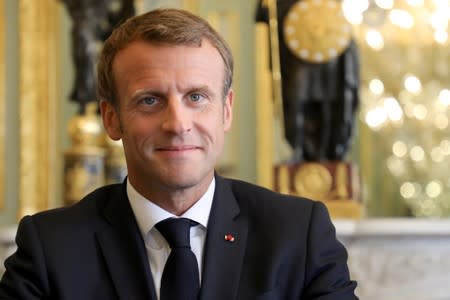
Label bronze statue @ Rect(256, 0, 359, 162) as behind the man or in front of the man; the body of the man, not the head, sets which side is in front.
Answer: behind

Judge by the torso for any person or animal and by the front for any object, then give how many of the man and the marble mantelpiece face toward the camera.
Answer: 2

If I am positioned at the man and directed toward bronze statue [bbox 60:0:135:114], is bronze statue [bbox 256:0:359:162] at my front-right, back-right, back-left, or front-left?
front-right

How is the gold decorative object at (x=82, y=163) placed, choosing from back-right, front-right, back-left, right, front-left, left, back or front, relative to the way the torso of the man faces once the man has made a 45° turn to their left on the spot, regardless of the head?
back-left

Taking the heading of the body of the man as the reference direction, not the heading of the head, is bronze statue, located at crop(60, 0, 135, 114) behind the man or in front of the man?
behind

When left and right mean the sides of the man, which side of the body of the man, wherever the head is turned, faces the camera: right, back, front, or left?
front
